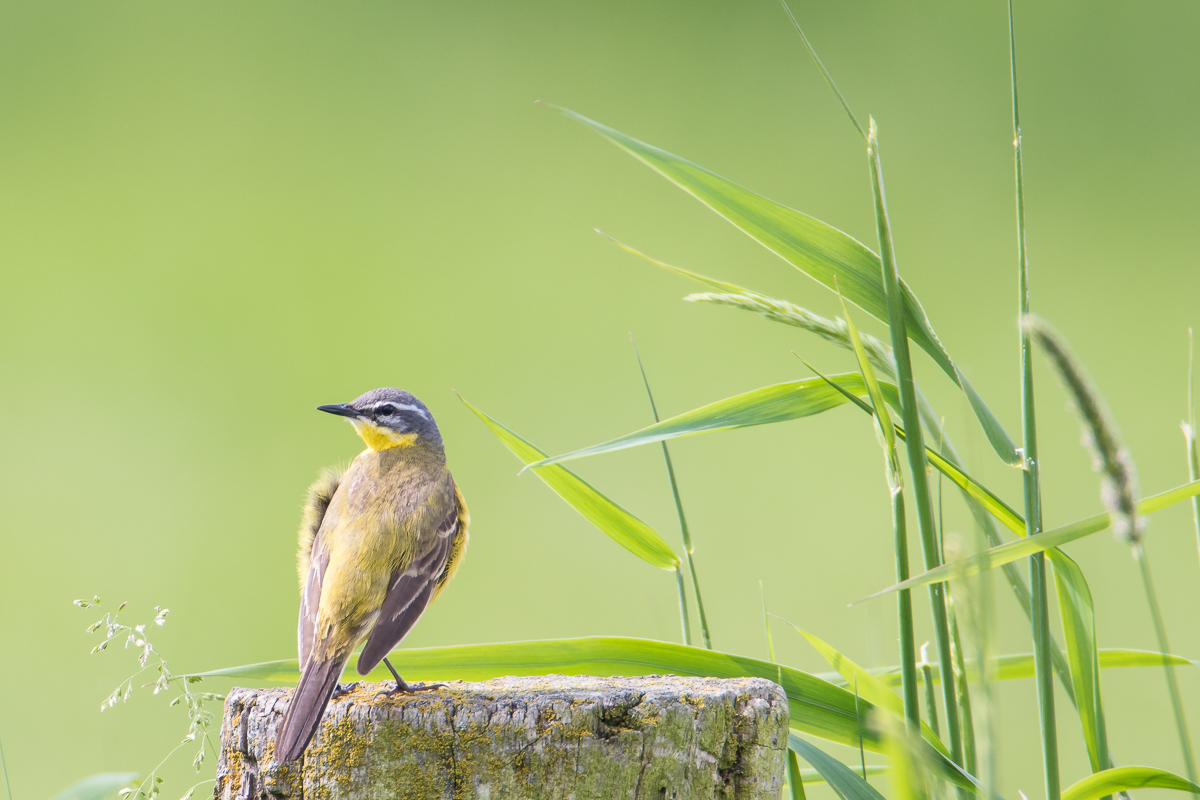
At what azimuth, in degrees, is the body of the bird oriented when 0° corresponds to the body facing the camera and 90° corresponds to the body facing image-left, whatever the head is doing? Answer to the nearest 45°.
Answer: approximately 225°

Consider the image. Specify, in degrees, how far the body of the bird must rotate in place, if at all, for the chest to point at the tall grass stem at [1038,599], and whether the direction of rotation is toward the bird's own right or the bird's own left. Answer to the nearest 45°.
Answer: approximately 90° to the bird's own right

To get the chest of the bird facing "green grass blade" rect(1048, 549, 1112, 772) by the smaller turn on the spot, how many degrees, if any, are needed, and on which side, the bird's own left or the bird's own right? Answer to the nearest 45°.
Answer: approximately 90° to the bird's own right

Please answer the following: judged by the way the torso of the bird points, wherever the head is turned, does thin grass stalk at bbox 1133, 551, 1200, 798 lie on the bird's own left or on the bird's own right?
on the bird's own right

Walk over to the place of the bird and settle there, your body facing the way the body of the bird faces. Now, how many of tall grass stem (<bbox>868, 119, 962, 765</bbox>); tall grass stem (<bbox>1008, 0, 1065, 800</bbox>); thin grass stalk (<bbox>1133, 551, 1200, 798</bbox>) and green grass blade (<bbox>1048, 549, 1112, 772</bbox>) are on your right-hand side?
4

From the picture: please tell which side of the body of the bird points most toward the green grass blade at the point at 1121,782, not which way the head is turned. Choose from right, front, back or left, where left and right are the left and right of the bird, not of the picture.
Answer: right
